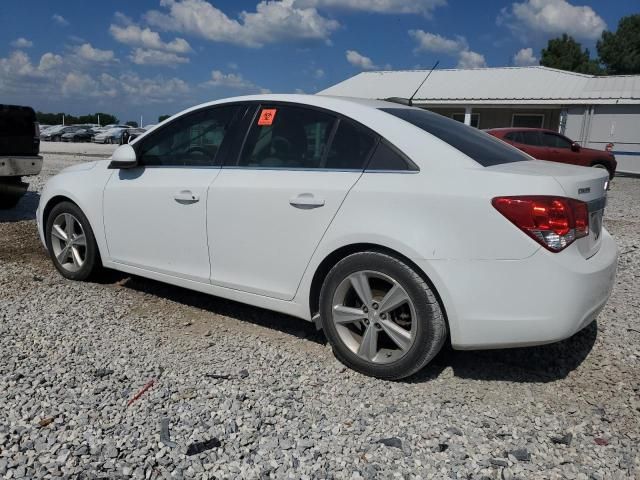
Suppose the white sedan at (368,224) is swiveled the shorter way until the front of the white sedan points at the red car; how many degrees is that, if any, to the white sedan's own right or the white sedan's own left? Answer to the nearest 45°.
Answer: approximately 90° to the white sedan's own right

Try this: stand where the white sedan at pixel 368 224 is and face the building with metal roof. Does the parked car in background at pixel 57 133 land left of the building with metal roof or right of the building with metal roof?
left

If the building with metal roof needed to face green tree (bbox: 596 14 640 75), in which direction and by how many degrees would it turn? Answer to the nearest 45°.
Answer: approximately 180°

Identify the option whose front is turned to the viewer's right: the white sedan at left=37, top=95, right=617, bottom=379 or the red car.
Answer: the red car

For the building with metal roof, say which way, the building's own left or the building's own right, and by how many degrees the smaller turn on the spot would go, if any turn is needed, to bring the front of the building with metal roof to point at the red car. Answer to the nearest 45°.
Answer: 0° — it already faces it

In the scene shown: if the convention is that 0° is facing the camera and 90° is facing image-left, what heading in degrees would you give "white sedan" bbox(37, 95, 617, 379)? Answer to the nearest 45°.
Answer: approximately 135°

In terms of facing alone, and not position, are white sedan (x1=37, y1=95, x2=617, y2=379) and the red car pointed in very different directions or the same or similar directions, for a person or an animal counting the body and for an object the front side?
very different directions

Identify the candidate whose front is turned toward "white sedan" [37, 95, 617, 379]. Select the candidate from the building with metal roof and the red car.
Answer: the building with metal roof

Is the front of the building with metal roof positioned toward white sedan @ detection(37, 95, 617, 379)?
yes

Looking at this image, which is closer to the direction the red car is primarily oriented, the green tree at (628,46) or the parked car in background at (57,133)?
the green tree

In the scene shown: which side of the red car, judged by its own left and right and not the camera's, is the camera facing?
right

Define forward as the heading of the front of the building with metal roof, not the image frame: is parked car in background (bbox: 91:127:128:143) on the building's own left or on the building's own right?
on the building's own right
